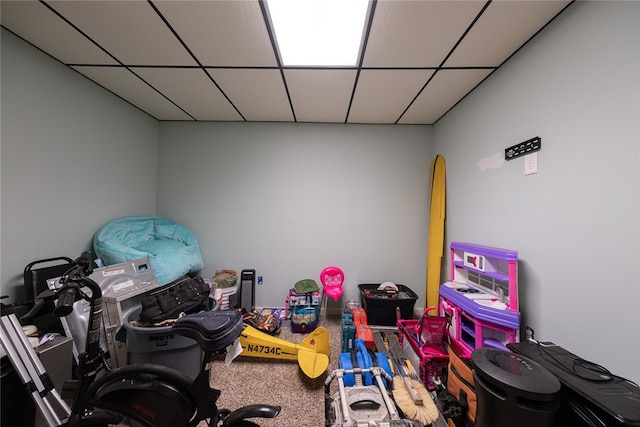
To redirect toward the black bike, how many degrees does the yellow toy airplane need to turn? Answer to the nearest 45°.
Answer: approximately 45° to its left

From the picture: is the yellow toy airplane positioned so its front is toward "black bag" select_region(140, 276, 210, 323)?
yes

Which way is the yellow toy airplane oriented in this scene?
to the viewer's left

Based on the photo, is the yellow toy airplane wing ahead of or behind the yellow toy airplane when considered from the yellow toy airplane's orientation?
behind

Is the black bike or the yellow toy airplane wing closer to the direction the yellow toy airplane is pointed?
the black bike

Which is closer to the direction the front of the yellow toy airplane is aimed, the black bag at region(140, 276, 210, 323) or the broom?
the black bag

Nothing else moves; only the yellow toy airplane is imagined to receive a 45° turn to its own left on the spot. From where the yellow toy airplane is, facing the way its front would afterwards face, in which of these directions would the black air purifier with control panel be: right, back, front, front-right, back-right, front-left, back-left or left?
left

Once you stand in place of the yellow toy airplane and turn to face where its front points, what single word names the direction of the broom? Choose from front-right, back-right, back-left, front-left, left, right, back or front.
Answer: back-left
